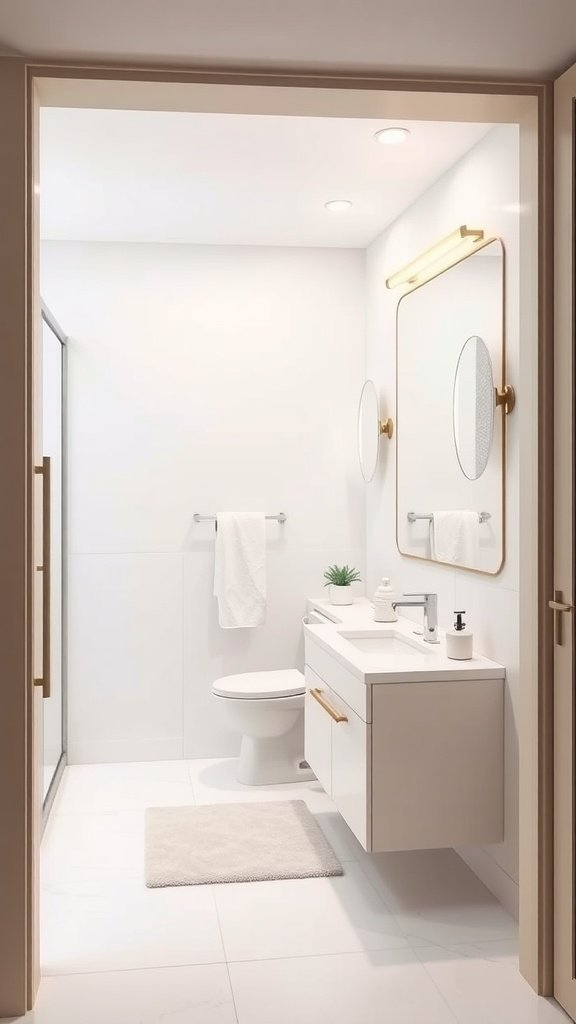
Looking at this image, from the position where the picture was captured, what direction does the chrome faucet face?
facing to the left of the viewer

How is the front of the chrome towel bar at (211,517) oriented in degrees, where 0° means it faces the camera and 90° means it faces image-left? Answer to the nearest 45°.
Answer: approximately 0°

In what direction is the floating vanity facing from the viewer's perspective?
to the viewer's left

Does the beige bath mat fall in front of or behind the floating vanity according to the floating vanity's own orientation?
in front
